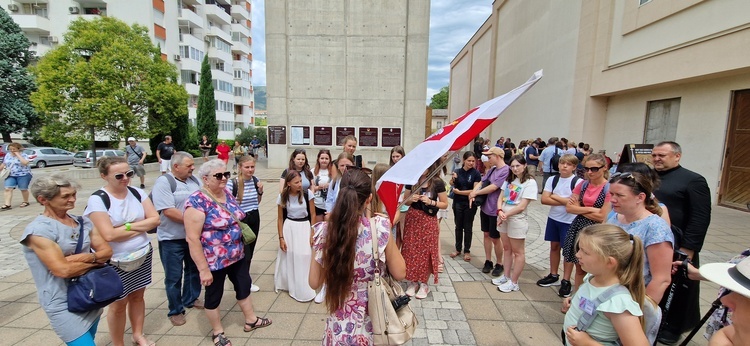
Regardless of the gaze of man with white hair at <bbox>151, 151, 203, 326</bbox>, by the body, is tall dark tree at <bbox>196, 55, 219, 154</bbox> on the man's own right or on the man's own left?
on the man's own left

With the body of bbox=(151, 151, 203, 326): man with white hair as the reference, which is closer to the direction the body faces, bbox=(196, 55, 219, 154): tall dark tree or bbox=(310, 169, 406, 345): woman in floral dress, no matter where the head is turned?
the woman in floral dress

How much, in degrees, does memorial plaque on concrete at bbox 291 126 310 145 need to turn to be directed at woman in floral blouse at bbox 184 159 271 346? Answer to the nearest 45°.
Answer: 0° — it already faces them

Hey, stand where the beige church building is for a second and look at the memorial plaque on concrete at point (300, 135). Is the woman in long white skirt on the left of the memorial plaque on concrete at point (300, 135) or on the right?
left

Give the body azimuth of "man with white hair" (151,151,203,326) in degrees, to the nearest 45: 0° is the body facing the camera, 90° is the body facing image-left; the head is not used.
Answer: approximately 315°

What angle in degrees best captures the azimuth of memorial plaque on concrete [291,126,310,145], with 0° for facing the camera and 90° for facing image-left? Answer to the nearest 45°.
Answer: approximately 0°

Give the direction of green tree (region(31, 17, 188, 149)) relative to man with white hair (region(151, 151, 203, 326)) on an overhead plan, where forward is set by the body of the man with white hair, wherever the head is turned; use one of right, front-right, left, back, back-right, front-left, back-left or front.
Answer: back-left
